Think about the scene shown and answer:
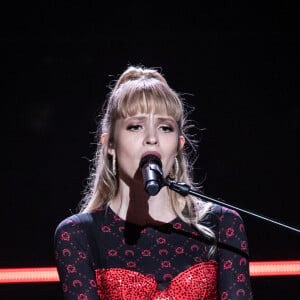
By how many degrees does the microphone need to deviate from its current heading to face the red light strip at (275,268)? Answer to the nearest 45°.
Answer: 0° — it already faces it

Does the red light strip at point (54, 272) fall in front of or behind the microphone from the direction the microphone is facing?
in front

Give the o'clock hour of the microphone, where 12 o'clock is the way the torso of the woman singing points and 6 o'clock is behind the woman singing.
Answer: The microphone is roughly at 12 o'clock from the woman singing.

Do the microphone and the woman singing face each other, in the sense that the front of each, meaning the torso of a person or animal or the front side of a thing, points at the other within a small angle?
yes

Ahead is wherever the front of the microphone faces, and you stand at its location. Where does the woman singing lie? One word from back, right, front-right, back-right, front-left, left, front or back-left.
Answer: front

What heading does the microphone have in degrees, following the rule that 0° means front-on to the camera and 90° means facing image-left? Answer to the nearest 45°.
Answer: approximately 180°

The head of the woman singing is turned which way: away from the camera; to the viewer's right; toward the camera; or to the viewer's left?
toward the camera

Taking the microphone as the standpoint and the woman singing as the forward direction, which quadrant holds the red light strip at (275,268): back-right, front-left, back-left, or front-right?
front-right

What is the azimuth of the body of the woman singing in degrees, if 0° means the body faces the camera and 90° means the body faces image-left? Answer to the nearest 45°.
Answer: approximately 0°

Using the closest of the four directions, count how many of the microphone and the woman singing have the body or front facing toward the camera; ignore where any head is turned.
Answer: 1

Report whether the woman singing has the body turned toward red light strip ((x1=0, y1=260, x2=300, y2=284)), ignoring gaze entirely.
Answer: no

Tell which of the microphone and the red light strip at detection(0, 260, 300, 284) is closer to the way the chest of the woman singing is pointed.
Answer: the microphone

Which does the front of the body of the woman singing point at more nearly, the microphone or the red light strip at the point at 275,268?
the microphone

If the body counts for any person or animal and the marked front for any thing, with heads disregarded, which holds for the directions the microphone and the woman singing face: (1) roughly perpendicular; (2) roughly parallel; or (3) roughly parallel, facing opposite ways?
roughly parallel, facing opposite ways
